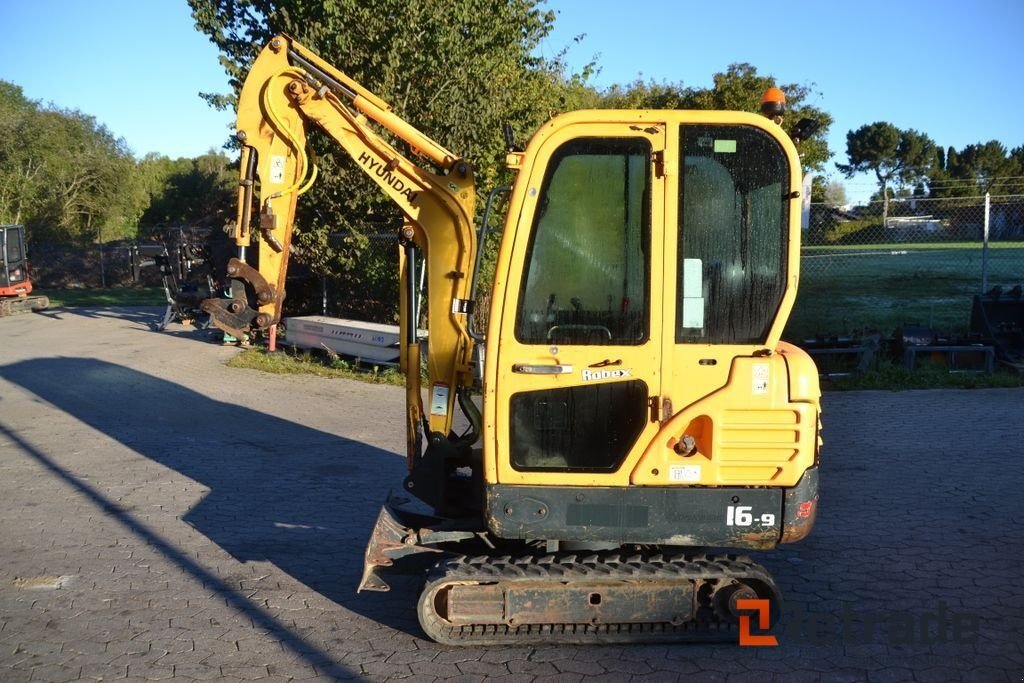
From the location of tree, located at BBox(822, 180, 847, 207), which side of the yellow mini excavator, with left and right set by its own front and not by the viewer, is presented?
right

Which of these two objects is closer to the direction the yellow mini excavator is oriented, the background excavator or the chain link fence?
the background excavator

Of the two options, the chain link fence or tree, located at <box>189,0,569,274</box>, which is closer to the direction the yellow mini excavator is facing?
the tree

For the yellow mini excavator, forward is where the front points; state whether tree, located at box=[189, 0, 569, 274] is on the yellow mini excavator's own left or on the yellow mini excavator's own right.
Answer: on the yellow mini excavator's own right

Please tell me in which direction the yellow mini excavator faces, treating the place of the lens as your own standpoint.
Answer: facing to the left of the viewer

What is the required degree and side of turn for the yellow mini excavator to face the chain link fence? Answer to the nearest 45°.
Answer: approximately 135° to its right

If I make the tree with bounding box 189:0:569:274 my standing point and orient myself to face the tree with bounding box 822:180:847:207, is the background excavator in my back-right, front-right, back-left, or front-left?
back-left

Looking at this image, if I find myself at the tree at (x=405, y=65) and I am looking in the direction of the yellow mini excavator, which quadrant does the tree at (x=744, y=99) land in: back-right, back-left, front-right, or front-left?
back-left

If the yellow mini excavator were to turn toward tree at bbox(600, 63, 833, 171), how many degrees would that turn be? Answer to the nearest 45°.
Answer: approximately 90° to its right

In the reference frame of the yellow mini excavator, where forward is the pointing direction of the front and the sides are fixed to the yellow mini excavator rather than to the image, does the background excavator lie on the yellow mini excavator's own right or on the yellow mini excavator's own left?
on the yellow mini excavator's own right

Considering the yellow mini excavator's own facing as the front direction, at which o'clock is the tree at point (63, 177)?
The tree is roughly at 2 o'clock from the yellow mini excavator.
